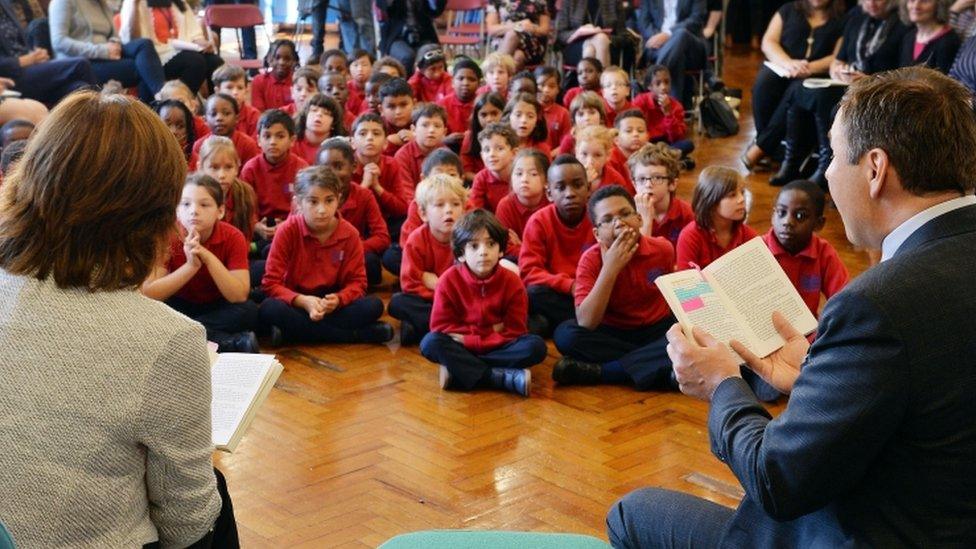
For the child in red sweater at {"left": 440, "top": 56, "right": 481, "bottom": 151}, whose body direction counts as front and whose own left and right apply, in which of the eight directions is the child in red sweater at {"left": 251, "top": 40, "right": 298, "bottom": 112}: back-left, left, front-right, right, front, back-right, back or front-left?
back-right

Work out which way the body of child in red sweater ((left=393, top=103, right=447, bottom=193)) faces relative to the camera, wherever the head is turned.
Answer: toward the camera

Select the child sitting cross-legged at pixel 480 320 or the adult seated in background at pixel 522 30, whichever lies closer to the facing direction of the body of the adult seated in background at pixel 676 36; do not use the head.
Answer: the child sitting cross-legged

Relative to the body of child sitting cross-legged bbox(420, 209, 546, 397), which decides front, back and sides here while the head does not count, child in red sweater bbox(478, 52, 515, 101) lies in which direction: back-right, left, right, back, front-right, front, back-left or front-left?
back

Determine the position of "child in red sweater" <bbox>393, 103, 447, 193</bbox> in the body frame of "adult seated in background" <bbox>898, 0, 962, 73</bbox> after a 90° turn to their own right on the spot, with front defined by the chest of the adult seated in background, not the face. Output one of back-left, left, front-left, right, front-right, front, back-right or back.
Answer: left

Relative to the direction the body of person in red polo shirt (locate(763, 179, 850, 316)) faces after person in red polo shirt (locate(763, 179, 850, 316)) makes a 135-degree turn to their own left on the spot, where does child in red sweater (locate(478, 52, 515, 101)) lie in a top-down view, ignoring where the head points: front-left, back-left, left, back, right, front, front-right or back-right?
back-left

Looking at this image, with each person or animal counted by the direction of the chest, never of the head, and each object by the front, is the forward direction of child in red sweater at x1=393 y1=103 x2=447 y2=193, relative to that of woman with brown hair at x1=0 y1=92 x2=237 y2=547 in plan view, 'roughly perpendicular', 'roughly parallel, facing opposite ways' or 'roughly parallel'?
roughly parallel, facing opposite ways

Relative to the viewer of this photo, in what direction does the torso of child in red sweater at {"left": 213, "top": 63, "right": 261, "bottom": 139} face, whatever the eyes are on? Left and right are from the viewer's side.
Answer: facing the viewer

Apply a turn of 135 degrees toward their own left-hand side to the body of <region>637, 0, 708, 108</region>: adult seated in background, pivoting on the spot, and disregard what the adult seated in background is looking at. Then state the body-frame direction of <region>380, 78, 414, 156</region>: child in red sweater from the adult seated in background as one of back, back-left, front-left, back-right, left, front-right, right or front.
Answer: back

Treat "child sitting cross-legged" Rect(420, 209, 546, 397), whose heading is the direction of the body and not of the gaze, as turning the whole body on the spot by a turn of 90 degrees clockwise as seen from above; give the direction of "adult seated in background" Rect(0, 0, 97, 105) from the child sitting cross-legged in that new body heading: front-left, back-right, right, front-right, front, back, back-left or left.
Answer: front-right

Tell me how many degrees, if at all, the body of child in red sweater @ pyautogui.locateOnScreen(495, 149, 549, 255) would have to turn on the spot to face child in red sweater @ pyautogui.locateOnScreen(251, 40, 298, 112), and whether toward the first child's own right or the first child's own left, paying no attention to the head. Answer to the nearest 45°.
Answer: approximately 135° to the first child's own right

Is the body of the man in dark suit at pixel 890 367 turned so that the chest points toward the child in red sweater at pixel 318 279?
yes

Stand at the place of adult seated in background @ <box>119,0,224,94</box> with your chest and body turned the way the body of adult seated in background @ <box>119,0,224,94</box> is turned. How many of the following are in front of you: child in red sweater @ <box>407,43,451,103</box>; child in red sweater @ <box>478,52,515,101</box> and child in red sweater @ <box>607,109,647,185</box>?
3

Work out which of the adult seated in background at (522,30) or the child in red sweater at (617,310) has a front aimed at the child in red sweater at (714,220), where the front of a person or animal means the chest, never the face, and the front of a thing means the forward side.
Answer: the adult seated in background

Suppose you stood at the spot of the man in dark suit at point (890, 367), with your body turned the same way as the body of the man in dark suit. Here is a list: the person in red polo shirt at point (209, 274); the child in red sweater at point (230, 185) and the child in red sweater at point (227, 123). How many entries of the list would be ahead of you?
3

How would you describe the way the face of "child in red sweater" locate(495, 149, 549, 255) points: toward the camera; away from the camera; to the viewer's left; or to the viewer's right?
toward the camera

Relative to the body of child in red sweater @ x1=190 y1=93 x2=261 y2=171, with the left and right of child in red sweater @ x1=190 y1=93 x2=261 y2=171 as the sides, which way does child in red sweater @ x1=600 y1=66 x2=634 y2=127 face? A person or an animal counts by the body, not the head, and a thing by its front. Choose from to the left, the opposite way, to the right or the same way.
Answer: the same way

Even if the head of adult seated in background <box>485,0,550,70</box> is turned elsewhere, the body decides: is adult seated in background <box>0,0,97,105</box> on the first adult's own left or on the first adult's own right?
on the first adult's own right

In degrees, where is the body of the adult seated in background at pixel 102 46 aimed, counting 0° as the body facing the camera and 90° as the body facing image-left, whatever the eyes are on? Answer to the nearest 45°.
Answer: approximately 315°

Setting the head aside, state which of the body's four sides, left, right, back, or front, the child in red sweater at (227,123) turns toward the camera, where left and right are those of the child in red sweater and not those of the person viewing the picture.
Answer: front
